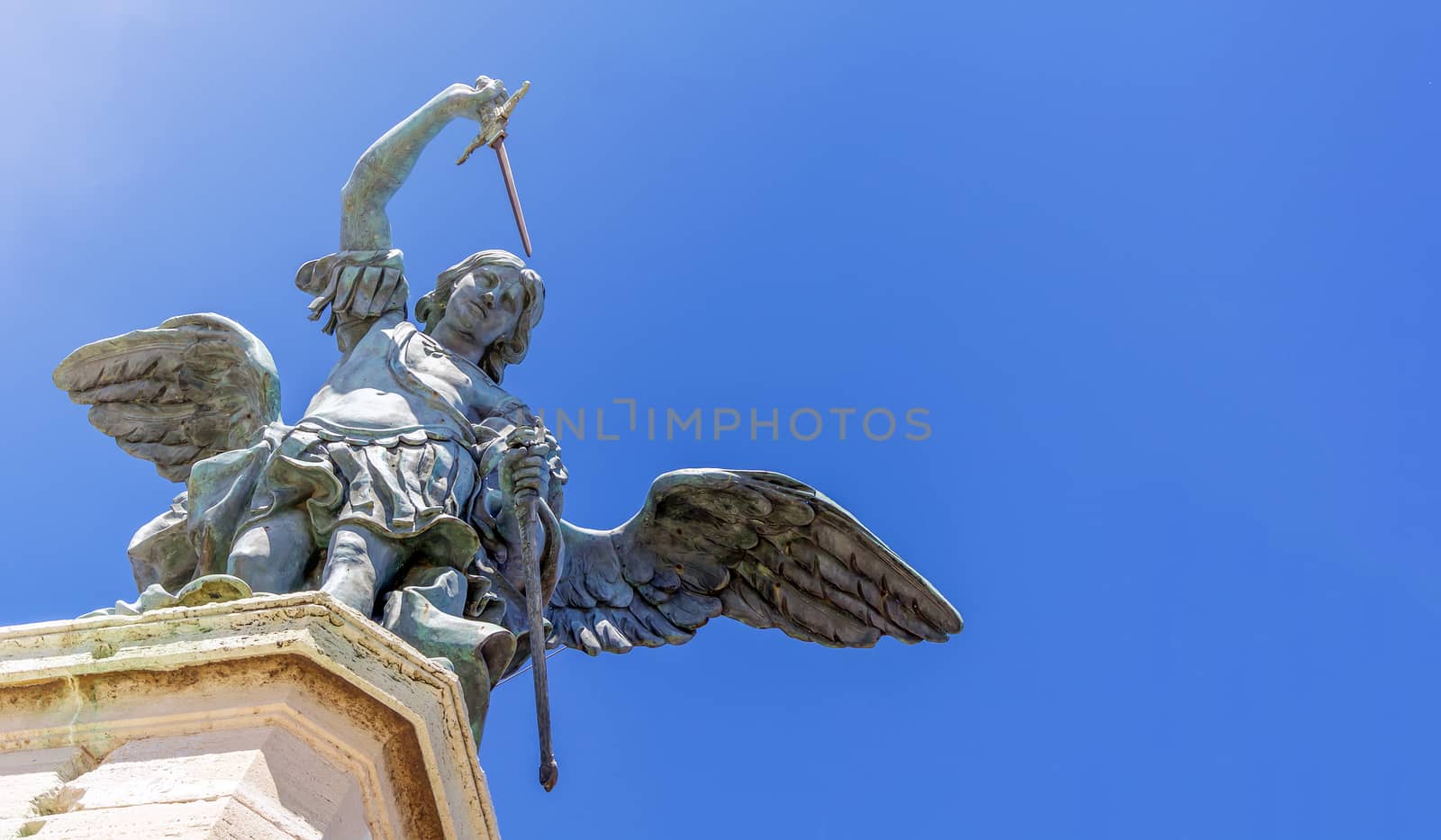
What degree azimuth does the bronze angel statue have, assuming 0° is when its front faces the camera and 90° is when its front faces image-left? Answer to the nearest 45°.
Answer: approximately 0°
